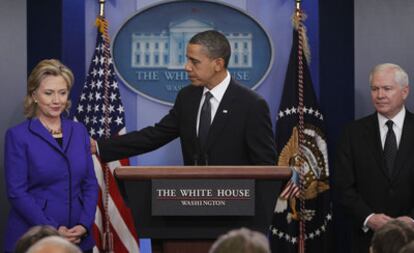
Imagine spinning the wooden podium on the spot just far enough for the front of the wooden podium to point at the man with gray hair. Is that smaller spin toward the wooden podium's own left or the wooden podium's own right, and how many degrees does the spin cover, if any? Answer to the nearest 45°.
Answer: approximately 135° to the wooden podium's own left

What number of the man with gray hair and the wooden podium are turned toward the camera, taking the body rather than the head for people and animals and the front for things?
2

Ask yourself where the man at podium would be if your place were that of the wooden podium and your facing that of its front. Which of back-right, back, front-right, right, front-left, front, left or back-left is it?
back

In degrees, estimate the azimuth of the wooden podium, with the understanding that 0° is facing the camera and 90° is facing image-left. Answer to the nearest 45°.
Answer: approximately 0°
